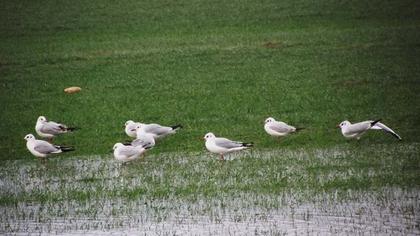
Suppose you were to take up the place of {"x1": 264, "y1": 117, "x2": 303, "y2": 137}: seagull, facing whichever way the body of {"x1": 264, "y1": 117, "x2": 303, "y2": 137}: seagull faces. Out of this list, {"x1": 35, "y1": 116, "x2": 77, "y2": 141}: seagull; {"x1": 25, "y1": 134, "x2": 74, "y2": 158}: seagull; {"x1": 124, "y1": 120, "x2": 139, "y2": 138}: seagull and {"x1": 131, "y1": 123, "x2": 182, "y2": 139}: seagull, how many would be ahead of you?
4

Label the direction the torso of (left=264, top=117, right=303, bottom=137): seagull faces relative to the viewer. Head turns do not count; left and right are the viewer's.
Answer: facing to the left of the viewer

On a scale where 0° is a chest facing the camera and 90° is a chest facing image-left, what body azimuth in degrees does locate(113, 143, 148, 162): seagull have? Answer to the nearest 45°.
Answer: approximately 90°

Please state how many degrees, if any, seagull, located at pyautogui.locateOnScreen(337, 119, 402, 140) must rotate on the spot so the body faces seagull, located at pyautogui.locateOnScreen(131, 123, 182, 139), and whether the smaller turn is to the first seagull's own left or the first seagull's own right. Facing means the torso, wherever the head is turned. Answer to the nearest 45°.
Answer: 0° — it already faces it

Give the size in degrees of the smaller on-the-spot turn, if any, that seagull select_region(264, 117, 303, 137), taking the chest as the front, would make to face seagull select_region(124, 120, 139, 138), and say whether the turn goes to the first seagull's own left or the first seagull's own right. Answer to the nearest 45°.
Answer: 0° — it already faces it

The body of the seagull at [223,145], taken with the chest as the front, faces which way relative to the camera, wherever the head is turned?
to the viewer's left

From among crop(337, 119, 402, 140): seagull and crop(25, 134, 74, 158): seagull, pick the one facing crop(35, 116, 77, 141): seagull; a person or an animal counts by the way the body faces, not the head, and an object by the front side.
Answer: crop(337, 119, 402, 140): seagull

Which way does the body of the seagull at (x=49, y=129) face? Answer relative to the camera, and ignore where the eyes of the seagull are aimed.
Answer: to the viewer's left

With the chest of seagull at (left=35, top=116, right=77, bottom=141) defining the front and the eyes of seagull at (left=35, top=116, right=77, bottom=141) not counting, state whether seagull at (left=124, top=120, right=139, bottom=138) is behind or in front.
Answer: behind

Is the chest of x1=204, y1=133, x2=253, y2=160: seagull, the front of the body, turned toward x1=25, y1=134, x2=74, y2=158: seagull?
yes

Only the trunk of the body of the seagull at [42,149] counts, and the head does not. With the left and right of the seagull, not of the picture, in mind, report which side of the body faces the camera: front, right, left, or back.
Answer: left

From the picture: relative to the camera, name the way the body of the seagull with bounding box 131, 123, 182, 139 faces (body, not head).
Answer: to the viewer's left

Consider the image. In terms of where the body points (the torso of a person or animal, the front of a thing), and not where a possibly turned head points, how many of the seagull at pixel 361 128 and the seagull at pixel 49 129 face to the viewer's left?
2
